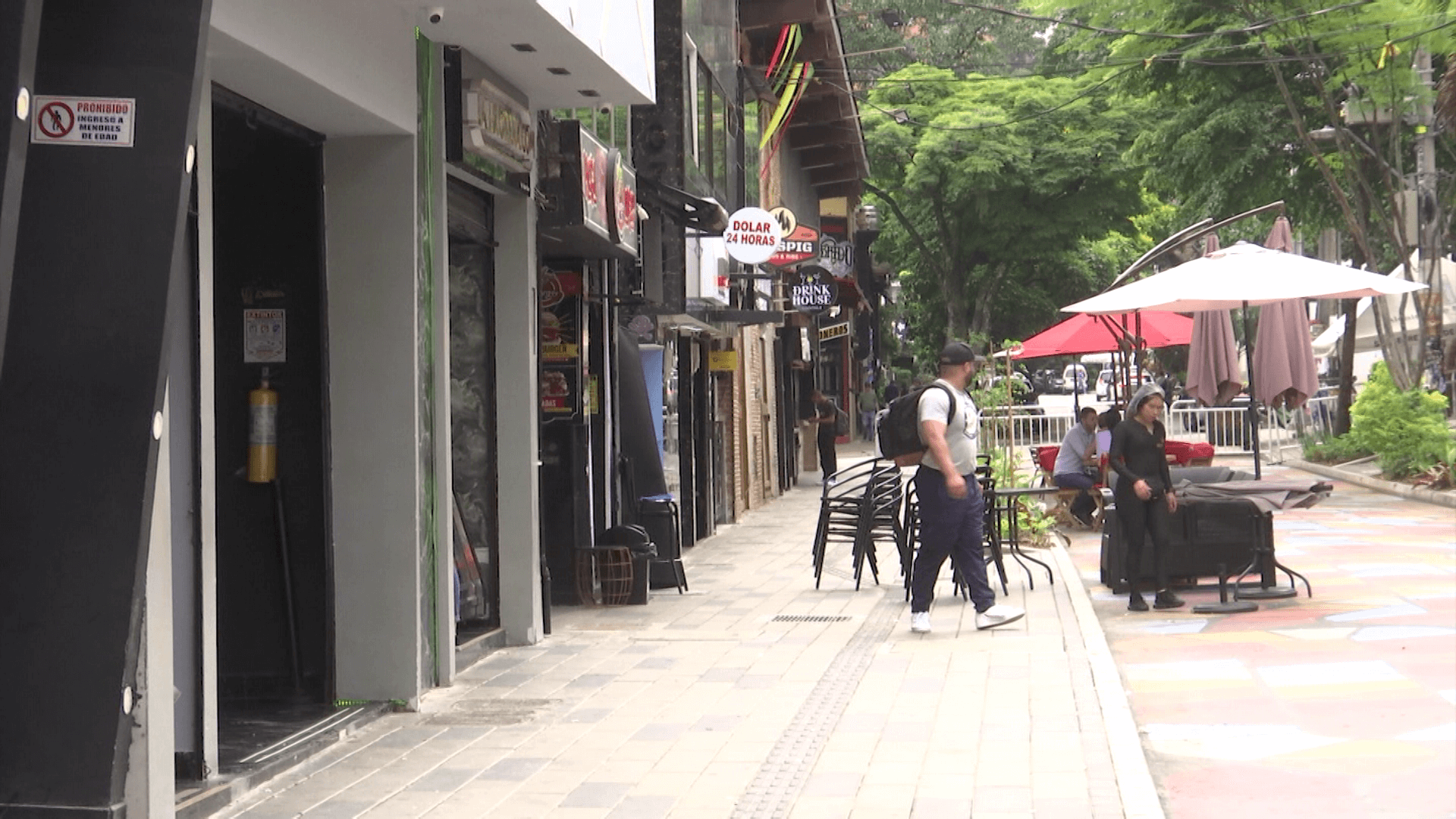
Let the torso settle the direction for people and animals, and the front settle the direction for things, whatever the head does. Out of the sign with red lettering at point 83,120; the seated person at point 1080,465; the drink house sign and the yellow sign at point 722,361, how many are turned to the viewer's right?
1

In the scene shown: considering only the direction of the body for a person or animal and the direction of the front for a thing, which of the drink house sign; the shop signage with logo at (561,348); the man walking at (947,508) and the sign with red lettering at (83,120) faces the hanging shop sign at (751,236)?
the drink house sign

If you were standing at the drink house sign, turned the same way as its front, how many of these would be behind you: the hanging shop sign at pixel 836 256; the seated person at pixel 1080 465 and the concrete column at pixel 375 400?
1

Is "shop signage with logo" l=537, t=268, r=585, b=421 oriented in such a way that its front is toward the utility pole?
no

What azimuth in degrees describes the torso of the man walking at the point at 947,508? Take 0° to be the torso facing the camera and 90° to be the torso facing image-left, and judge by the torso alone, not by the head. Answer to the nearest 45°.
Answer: approximately 270°

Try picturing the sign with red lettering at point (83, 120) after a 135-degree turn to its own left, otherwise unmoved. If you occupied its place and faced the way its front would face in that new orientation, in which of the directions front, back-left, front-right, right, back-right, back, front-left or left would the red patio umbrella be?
front

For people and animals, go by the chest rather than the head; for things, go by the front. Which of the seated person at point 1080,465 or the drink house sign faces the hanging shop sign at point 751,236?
the drink house sign

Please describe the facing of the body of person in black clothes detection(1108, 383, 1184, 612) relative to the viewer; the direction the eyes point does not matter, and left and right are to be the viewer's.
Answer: facing the viewer and to the right of the viewer

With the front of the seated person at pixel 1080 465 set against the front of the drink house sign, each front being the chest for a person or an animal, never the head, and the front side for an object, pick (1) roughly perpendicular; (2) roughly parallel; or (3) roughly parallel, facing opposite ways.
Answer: roughly perpendicular

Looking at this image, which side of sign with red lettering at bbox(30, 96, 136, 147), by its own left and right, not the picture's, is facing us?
front

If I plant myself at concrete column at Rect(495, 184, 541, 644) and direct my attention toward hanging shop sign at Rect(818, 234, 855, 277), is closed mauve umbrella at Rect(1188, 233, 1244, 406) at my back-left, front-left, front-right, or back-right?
front-right

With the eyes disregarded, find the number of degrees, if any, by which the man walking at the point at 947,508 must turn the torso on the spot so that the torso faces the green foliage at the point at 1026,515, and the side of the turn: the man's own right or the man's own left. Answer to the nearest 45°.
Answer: approximately 90° to the man's own left

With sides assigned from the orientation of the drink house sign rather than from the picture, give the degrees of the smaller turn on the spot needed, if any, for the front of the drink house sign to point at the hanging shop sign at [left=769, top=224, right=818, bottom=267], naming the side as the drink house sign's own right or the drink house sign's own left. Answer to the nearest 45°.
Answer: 0° — it already faces it

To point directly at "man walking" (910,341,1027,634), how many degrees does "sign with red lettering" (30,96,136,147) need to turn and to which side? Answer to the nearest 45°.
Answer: approximately 135° to its left
